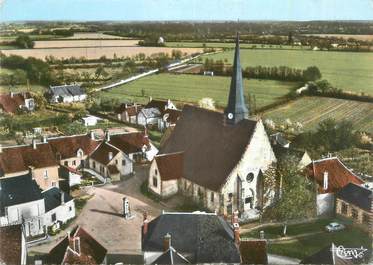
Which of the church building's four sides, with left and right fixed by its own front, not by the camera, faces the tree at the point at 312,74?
left

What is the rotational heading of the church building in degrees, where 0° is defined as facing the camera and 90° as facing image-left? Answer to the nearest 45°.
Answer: approximately 315°

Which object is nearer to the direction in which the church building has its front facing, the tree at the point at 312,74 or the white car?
the white car

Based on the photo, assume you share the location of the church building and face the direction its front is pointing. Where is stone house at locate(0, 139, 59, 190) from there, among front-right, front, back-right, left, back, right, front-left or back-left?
back-right

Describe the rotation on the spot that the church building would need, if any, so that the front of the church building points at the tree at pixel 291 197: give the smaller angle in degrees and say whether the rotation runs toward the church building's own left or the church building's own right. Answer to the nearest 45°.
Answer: approximately 45° to the church building's own left

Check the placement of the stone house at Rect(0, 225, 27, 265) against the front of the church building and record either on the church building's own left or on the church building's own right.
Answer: on the church building's own right

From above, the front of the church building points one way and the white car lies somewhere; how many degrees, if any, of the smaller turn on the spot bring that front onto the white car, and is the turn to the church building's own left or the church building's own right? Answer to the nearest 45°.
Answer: approximately 45° to the church building's own left

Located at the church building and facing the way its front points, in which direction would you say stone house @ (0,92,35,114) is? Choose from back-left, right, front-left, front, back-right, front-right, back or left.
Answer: back-right
